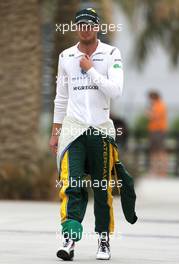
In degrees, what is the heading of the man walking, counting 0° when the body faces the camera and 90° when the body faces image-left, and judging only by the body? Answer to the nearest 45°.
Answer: approximately 0°
